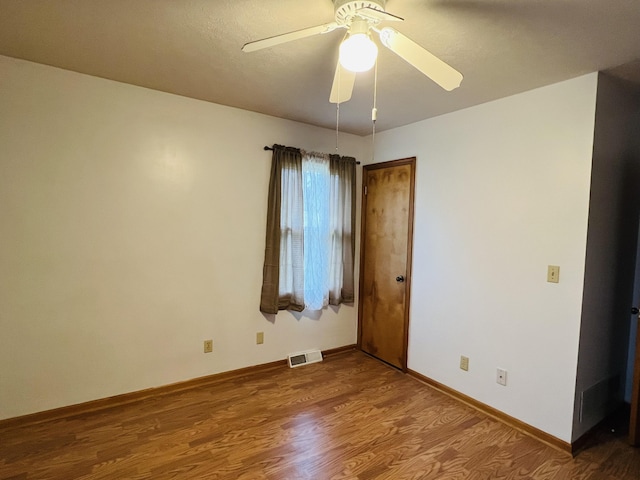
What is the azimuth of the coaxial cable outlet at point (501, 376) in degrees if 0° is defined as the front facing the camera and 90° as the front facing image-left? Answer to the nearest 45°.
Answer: approximately 45°

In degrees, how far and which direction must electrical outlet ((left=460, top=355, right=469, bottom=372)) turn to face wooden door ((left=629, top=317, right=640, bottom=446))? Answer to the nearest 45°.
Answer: approximately 135° to its left

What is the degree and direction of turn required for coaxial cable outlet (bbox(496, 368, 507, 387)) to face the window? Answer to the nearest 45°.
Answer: approximately 45° to its right

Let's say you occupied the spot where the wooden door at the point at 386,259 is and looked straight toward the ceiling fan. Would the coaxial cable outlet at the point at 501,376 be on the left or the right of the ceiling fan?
left

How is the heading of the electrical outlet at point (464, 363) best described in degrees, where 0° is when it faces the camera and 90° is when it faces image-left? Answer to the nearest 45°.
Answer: approximately 45°

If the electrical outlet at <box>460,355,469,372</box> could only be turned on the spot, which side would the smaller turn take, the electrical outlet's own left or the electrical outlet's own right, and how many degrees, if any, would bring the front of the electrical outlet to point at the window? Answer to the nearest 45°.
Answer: approximately 45° to the electrical outlet's own right
